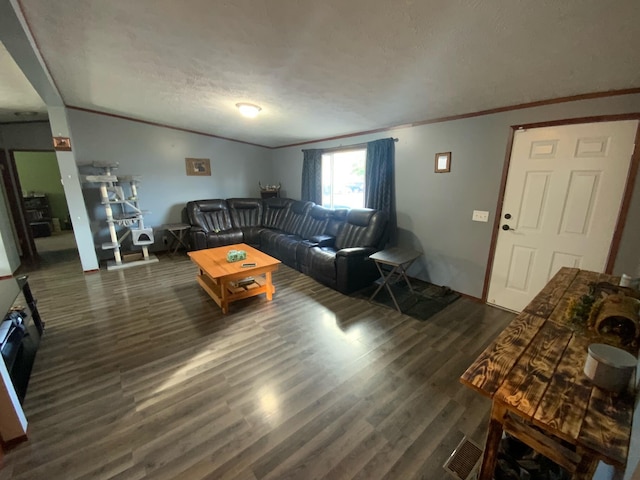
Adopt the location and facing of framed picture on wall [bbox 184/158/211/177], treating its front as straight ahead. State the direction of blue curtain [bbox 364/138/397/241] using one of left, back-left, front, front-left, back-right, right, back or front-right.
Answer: front-left

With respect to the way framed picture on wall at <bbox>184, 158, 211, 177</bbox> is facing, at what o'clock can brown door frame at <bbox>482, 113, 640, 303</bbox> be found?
The brown door frame is roughly at 11 o'clock from the framed picture on wall.

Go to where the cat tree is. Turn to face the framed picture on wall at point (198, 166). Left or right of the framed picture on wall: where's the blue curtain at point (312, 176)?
right

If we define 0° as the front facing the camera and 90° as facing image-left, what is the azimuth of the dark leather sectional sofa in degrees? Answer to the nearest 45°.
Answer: approximately 45°

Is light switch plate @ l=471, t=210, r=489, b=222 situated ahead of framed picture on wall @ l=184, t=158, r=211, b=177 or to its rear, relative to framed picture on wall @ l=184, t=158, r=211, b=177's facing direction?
ahead

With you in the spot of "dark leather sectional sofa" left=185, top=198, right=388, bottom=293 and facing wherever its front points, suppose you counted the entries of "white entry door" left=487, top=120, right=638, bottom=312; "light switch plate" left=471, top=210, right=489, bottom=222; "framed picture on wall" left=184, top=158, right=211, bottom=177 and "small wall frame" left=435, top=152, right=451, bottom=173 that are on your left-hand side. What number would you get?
3

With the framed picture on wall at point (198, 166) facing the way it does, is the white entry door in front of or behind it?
in front

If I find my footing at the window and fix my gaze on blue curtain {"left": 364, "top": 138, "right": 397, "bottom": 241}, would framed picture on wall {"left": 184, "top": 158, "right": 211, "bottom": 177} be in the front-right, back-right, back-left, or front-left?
back-right

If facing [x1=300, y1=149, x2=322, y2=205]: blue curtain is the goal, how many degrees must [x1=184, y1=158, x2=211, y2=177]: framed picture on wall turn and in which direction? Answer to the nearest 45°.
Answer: approximately 45° to its left

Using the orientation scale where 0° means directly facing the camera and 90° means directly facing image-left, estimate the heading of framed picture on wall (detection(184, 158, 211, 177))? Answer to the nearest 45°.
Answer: approximately 0°

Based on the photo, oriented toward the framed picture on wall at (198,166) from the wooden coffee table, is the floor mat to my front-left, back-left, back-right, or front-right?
back-right

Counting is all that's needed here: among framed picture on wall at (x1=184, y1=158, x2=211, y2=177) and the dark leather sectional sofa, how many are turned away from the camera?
0

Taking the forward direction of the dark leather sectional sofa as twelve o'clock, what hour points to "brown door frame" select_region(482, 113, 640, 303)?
The brown door frame is roughly at 9 o'clock from the dark leather sectional sofa.

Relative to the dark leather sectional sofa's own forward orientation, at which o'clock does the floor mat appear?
The floor mat is roughly at 9 o'clock from the dark leather sectional sofa.

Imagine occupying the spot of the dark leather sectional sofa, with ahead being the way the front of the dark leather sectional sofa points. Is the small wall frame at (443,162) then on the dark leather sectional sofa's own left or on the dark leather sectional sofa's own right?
on the dark leather sectional sofa's own left

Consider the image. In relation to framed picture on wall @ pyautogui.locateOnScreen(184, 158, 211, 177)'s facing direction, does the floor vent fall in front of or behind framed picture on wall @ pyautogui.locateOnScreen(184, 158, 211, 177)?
in front
